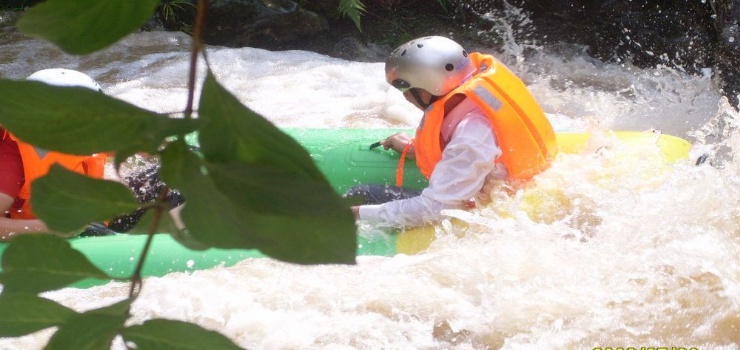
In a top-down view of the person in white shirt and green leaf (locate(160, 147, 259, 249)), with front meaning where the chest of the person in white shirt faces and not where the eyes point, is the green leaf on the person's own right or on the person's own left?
on the person's own left

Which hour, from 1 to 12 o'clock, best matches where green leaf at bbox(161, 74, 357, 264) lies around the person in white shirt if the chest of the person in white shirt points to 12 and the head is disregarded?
The green leaf is roughly at 9 o'clock from the person in white shirt.

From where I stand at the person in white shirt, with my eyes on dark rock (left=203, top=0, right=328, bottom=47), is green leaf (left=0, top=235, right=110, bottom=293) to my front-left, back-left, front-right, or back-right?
back-left

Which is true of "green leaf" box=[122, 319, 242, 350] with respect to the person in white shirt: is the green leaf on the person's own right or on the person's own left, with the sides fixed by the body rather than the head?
on the person's own left

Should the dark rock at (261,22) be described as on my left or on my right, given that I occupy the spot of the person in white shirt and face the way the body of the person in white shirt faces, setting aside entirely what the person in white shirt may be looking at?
on my right

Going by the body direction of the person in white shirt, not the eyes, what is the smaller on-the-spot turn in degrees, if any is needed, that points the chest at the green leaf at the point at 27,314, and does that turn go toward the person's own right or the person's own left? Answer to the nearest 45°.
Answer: approximately 90° to the person's own left

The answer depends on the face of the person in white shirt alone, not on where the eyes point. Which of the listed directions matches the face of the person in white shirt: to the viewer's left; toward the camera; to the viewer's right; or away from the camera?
to the viewer's left

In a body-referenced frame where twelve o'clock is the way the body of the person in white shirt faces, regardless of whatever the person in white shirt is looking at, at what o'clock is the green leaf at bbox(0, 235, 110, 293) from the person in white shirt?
The green leaf is roughly at 9 o'clock from the person in white shirt.

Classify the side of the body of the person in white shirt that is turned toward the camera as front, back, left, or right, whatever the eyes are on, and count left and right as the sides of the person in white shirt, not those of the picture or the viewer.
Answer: left
